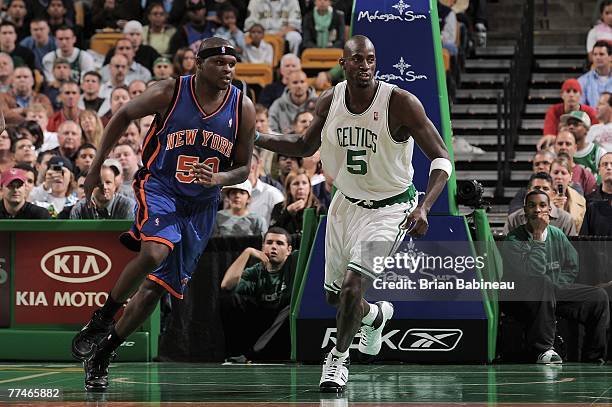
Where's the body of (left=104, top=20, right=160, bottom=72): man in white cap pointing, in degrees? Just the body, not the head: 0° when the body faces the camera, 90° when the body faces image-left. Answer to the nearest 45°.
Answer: approximately 0°

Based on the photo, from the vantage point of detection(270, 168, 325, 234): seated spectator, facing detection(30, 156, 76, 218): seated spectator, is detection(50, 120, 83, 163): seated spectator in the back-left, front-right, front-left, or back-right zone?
front-right

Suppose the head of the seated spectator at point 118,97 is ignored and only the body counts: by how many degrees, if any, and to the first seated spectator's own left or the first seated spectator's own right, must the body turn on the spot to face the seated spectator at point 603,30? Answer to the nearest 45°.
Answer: approximately 90° to the first seated spectator's own left

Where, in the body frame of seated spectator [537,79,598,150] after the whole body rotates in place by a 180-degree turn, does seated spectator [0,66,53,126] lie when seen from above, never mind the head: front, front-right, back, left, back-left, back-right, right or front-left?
left

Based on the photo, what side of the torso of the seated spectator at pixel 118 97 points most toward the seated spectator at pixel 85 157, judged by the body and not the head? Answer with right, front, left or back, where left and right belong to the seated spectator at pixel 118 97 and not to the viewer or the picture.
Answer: front

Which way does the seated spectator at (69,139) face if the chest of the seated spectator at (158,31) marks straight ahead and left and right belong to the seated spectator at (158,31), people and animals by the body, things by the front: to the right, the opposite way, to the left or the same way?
the same way

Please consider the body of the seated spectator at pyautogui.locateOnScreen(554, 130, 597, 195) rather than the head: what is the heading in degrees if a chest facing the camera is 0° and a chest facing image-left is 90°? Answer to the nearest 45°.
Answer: approximately 45°

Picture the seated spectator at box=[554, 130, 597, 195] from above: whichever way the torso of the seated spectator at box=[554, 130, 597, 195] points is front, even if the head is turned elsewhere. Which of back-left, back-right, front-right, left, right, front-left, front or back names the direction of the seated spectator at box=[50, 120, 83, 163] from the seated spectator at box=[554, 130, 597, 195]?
front-right

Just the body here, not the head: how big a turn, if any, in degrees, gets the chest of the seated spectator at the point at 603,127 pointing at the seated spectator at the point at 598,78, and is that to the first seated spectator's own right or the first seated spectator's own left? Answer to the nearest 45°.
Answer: approximately 135° to the first seated spectator's own right

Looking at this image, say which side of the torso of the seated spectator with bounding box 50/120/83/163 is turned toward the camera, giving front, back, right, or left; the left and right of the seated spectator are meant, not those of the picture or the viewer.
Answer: front

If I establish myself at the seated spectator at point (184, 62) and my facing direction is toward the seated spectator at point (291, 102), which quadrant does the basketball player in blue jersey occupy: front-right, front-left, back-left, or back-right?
front-right

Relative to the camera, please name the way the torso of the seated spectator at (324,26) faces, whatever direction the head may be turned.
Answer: toward the camera

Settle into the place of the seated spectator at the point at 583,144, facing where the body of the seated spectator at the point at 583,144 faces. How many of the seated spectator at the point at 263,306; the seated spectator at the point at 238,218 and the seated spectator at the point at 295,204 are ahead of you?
3

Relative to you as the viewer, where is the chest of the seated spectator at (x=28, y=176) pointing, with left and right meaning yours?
facing the viewer

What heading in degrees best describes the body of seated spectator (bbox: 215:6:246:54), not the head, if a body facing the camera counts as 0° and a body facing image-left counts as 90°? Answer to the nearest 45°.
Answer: approximately 0°

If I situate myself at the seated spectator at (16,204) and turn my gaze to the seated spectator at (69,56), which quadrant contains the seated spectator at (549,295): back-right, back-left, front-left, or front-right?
back-right
